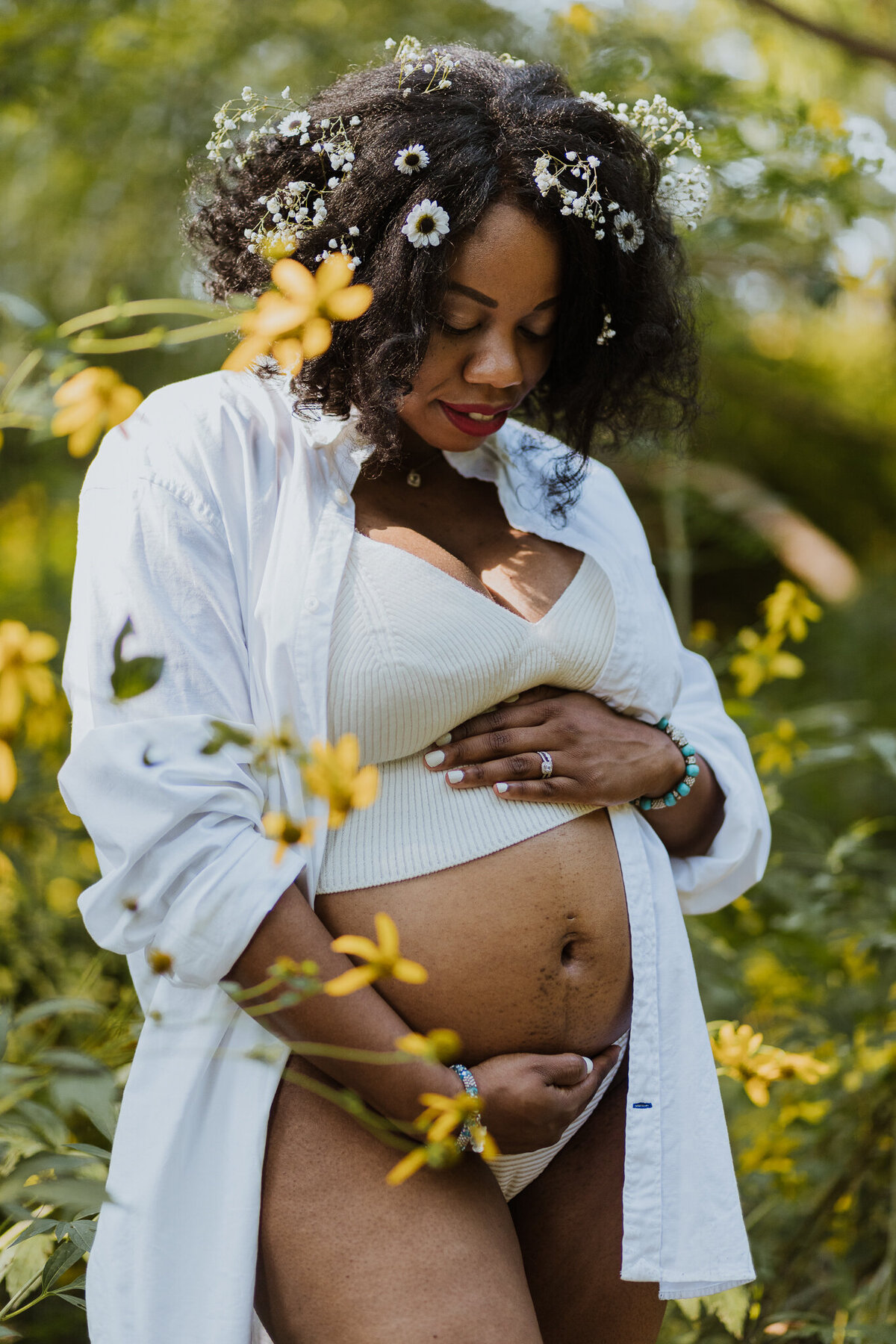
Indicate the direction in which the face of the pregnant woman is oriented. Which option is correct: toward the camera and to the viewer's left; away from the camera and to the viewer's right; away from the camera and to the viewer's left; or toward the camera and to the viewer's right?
toward the camera and to the viewer's right

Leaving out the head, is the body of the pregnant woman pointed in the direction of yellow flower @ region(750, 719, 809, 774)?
no

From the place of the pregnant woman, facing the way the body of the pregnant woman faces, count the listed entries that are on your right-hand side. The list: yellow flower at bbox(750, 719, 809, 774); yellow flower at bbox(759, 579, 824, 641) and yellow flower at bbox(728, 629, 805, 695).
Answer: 0

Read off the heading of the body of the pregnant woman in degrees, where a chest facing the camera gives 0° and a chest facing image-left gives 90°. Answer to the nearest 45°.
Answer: approximately 315°
